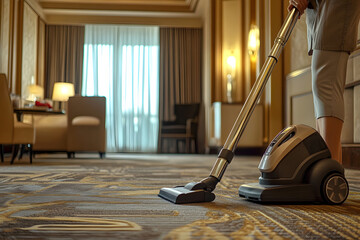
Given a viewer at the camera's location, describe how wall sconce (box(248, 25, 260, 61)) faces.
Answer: facing the viewer and to the left of the viewer

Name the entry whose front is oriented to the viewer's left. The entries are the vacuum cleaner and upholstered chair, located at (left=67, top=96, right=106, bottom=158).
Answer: the vacuum cleaner

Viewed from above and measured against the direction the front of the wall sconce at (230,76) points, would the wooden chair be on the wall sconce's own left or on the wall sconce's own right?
on the wall sconce's own right

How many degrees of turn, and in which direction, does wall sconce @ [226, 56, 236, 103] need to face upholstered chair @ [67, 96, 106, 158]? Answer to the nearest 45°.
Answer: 0° — it already faces it

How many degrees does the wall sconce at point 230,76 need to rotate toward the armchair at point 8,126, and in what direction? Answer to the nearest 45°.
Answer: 0° — it already faces it

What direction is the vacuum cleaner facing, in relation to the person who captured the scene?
facing to the left of the viewer

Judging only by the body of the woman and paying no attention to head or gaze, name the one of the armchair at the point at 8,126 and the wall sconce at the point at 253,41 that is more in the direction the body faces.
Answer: the armchair

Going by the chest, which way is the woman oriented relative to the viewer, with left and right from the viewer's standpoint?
facing to the left of the viewer

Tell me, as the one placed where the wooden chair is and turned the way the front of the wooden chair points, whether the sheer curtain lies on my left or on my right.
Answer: on my right
